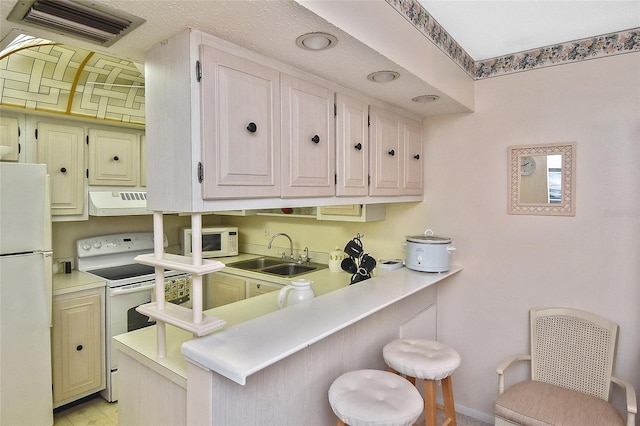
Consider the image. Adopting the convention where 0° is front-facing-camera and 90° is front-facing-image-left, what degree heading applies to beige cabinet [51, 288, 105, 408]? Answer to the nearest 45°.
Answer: approximately 315°

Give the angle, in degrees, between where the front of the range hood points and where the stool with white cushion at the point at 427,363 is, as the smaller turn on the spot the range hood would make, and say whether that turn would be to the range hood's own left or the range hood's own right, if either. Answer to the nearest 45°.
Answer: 0° — it already faces it

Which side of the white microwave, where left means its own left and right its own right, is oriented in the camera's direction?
front

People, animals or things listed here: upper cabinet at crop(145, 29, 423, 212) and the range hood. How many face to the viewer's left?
0

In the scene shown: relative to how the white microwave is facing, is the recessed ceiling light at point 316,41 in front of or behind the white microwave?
in front

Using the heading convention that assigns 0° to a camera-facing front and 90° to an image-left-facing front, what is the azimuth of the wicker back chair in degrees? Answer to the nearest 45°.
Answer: approximately 45°

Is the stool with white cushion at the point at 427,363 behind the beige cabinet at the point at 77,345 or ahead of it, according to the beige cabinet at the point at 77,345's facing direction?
ahead

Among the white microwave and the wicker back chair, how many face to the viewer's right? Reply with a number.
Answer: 0

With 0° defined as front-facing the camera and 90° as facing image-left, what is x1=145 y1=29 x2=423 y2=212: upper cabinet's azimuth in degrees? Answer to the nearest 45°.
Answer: approximately 315°
